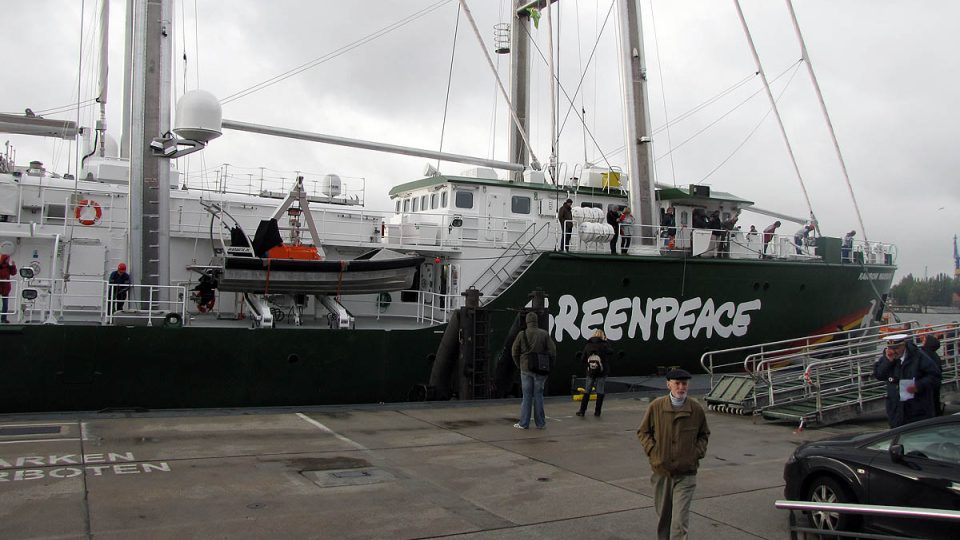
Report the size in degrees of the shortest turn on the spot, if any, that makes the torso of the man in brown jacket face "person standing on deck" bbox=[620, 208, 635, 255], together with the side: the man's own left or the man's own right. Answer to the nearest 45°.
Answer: approximately 180°

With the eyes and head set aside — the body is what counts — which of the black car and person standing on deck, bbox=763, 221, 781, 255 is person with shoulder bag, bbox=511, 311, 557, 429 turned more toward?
the person standing on deck

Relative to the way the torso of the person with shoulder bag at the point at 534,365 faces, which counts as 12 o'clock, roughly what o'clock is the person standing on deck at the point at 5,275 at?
The person standing on deck is roughly at 9 o'clock from the person with shoulder bag.

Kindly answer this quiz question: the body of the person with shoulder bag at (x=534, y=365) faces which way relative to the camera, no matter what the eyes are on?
away from the camera

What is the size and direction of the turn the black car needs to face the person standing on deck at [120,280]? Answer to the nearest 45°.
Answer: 0° — it already faces them

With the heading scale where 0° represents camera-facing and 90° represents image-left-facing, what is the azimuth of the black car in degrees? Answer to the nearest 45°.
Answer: approximately 90°

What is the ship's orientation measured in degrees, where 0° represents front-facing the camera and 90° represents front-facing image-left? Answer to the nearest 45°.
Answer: approximately 225°
